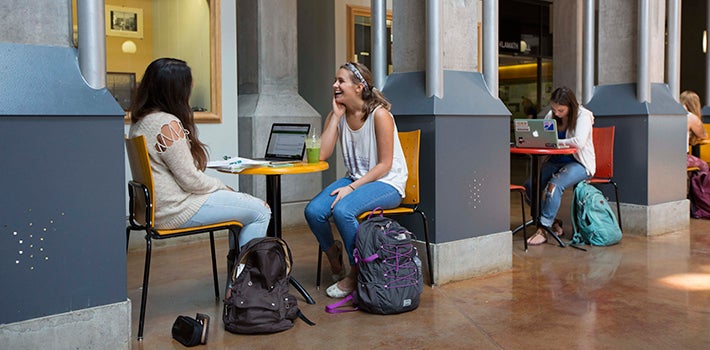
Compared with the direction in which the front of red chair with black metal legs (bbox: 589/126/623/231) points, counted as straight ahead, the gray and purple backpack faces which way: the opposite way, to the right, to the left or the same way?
to the left

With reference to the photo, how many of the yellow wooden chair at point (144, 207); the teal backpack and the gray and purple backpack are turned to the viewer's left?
0

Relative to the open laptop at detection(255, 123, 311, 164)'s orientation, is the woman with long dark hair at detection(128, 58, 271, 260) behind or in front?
in front

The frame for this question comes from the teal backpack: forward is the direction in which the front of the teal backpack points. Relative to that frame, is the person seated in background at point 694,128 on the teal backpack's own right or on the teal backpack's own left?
on the teal backpack's own left

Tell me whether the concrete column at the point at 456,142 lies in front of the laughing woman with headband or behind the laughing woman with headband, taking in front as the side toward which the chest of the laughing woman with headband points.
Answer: behind

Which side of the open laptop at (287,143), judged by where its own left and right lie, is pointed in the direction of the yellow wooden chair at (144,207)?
front

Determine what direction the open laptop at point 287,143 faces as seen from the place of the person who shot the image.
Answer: facing the viewer and to the left of the viewer

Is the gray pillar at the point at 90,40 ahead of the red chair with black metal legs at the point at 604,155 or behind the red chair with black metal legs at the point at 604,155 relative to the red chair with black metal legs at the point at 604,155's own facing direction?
ahead

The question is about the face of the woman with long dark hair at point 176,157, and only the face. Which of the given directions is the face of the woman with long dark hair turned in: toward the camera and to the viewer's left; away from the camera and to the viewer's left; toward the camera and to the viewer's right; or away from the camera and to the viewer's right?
away from the camera and to the viewer's right
